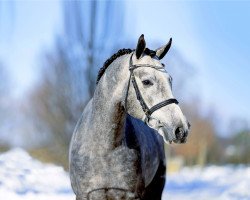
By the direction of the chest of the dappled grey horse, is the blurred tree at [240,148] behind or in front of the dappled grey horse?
behind

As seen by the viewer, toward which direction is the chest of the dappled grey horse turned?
toward the camera
